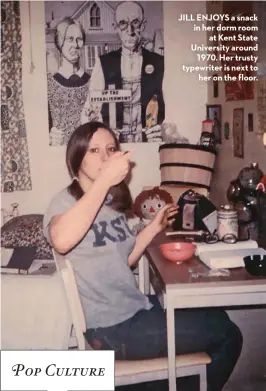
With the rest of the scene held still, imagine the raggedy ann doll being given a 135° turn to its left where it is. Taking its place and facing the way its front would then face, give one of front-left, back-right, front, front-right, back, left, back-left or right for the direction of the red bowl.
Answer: back-right

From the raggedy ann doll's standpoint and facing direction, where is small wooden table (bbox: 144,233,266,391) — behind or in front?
in front

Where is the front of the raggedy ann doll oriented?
toward the camera
